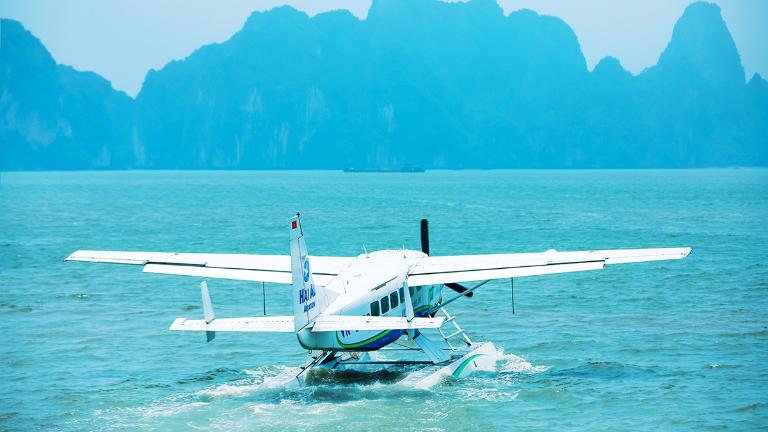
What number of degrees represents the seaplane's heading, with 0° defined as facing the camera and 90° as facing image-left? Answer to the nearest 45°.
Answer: approximately 180°
